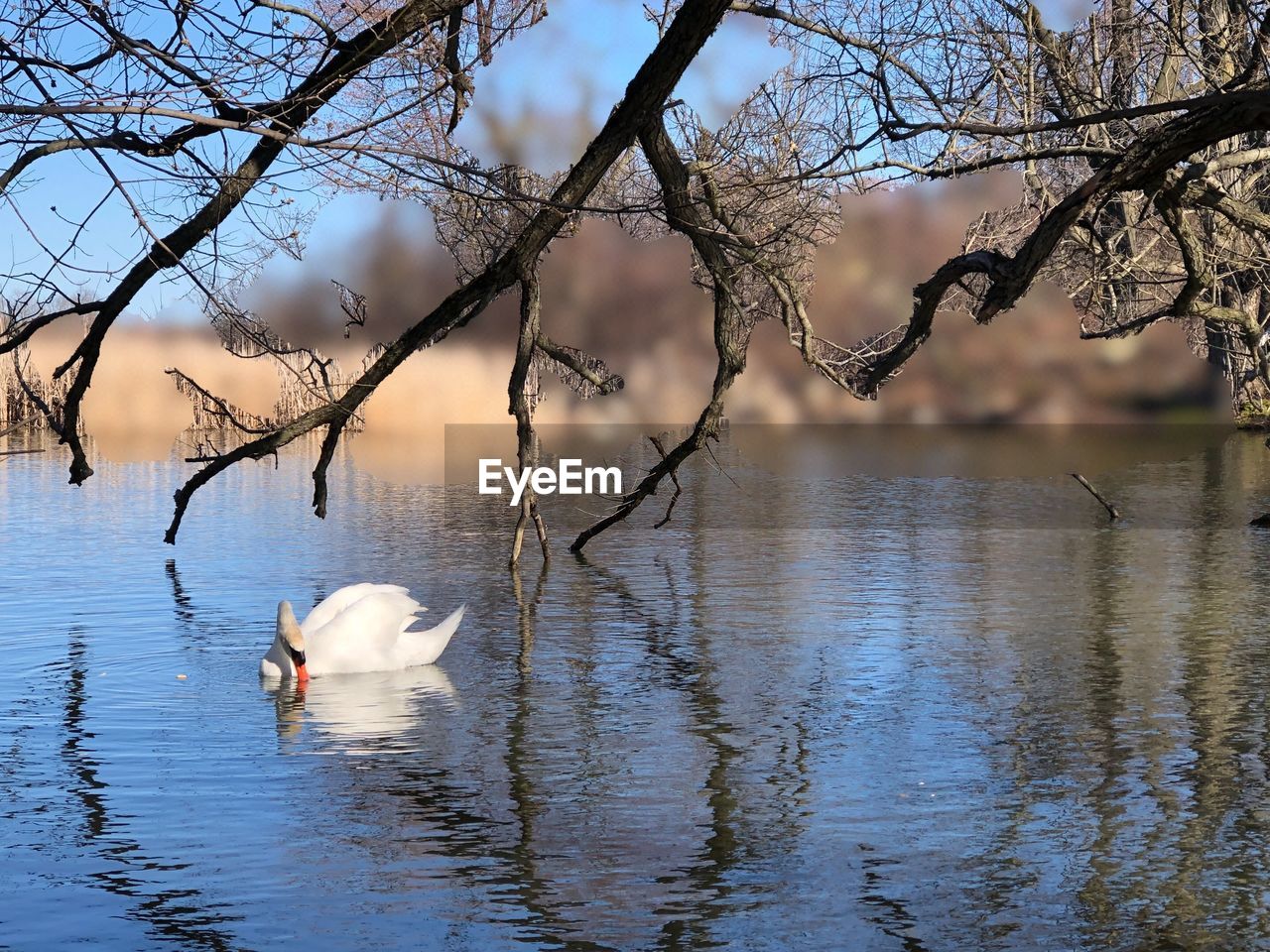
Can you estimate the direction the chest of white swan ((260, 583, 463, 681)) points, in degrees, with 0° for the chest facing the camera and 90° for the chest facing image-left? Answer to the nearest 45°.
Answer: approximately 90°
